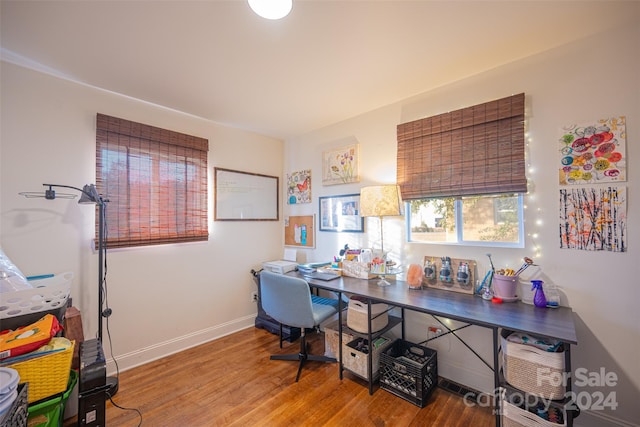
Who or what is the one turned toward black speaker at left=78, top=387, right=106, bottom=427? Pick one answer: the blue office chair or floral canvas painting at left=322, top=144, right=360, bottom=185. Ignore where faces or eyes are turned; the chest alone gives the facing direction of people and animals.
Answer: the floral canvas painting

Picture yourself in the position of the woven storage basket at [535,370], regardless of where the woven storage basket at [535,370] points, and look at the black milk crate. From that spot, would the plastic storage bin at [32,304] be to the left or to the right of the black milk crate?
left

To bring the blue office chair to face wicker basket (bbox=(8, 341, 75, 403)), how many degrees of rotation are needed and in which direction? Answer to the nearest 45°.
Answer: approximately 180°

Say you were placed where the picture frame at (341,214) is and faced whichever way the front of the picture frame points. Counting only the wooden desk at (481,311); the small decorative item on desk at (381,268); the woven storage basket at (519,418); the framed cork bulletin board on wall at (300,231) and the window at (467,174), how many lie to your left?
4

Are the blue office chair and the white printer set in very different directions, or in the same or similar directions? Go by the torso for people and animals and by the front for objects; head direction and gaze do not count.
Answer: very different directions

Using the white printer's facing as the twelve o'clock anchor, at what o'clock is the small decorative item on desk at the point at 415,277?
The small decorative item on desk is roughly at 9 o'clock from the white printer.

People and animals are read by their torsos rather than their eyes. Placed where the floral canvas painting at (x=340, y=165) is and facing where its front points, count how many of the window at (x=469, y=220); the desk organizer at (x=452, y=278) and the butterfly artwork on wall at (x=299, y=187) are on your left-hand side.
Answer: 2
